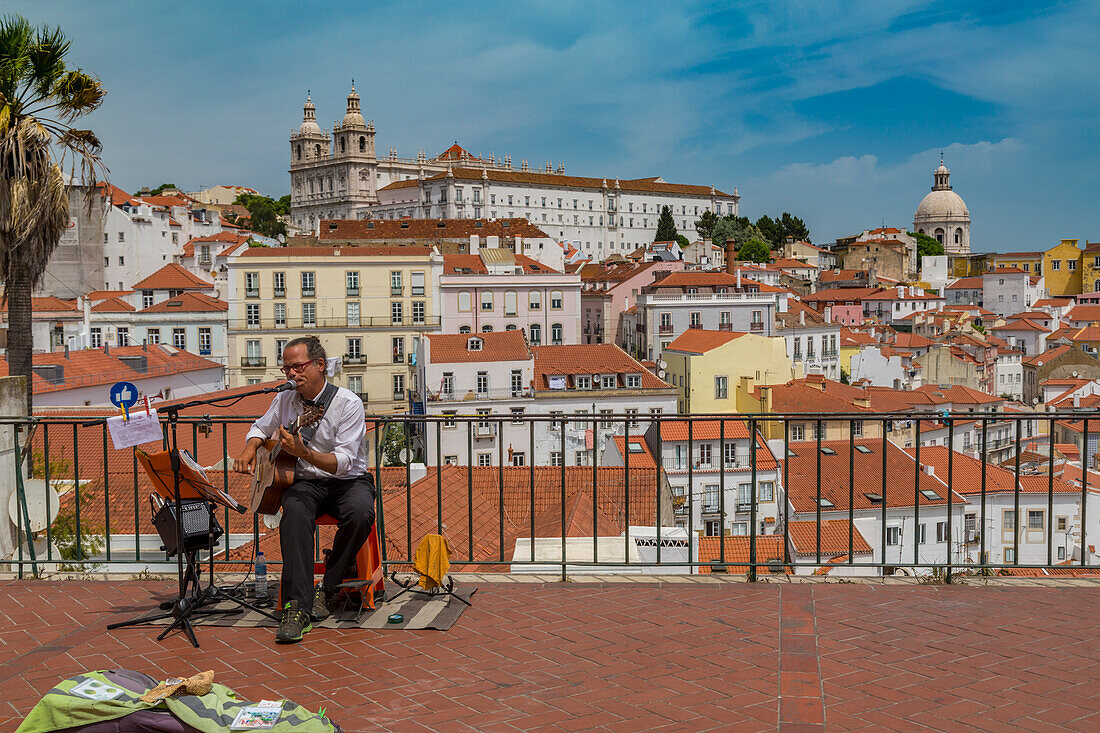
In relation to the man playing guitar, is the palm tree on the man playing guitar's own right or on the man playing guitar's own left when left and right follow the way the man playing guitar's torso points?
on the man playing guitar's own right

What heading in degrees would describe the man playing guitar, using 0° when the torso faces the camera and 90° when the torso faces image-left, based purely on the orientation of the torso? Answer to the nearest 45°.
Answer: approximately 45°

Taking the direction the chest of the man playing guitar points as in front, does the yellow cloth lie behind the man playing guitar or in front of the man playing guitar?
behind

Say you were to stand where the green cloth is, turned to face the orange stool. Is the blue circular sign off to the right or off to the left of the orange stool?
left

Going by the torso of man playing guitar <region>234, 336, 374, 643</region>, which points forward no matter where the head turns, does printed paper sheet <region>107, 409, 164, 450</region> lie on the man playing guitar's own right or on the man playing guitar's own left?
on the man playing guitar's own right

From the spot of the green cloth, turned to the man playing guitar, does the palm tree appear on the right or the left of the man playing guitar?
left

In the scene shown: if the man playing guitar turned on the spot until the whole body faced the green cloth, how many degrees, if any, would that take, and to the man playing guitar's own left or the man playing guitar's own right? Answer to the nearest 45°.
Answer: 0° — they already face it

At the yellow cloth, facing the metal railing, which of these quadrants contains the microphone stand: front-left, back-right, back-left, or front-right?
back-left

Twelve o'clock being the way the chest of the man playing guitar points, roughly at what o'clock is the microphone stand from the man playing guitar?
The microphone stand is roughly at 2 o'clock from the man playing guitar.

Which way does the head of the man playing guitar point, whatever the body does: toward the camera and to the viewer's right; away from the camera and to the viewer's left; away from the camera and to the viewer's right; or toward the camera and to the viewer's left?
toward the camera and to the viewer's left

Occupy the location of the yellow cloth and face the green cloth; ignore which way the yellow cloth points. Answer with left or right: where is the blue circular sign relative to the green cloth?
right
